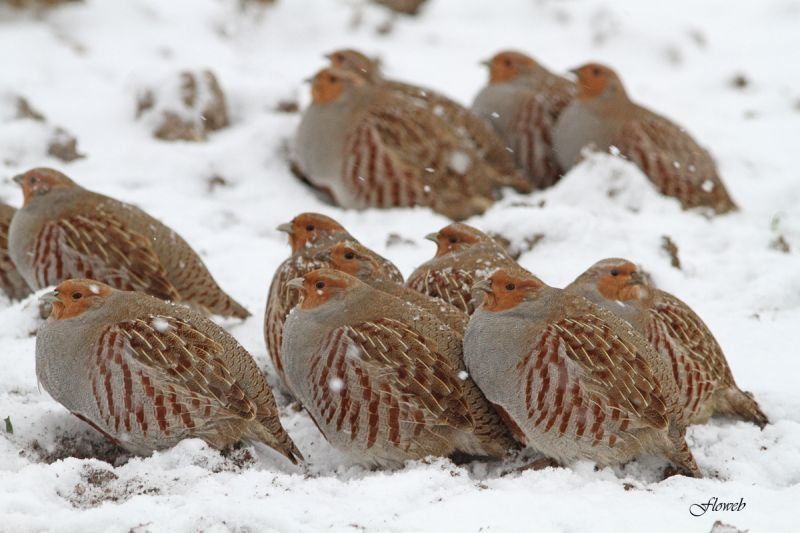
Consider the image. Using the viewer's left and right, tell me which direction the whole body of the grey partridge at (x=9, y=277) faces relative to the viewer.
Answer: facing to the left of the viewer

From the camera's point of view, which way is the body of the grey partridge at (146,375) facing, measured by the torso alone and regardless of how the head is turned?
to the viewer's left

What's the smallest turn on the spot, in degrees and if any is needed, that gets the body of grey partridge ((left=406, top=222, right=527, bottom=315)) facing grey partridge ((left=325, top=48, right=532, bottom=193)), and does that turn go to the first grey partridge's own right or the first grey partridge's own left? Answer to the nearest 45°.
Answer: approximately 90° to the first grey partridge's own right

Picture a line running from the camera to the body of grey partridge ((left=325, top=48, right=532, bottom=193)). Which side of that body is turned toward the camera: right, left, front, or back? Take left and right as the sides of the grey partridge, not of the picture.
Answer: left

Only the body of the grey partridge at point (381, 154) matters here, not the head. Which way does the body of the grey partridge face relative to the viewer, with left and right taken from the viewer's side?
facing to the left of the viewer

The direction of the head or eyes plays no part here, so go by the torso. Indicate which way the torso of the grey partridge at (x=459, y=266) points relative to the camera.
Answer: to the viewer's left

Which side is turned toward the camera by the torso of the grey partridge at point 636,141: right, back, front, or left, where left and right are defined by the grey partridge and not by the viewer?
left

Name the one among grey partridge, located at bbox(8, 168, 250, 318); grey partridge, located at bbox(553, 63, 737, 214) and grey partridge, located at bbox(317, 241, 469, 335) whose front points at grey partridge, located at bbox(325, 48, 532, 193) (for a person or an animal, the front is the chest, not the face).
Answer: grey partridge, located at bbox(553, 63, 737, 214)

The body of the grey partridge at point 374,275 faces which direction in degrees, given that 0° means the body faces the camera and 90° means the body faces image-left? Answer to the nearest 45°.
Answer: approximately 90°

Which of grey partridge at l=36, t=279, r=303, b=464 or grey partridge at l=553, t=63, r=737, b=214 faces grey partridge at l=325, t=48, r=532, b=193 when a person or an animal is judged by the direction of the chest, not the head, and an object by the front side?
grey partridge at l=553, t=63, r=737, b=214

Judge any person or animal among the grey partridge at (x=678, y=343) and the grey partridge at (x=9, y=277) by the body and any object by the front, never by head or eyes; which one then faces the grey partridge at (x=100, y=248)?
the grey partridge at (x=678, y=343)

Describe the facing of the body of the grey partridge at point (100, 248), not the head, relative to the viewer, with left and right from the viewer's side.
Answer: facing to the left of the viewer

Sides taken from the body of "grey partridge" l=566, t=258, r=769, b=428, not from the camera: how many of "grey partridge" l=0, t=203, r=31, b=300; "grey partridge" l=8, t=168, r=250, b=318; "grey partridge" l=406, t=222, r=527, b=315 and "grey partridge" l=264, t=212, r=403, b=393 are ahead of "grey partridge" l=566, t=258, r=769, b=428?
4

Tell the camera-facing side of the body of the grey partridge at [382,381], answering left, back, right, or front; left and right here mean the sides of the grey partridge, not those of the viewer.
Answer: left
